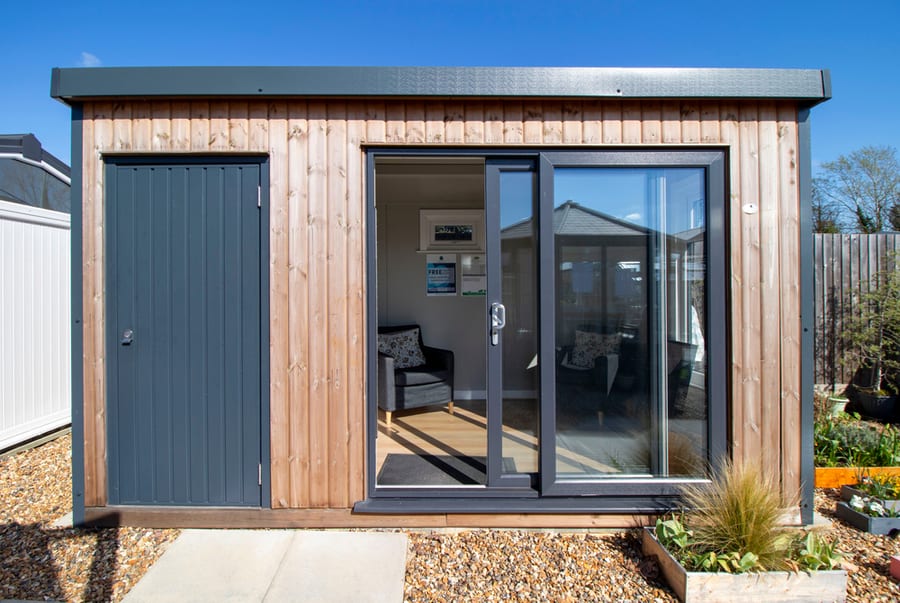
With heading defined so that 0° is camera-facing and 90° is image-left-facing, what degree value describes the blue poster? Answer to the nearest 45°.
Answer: approximately 0°

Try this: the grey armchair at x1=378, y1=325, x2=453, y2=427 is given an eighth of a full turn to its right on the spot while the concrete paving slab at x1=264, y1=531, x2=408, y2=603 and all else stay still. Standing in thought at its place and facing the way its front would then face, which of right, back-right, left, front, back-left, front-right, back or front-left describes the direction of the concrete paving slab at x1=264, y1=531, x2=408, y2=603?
front

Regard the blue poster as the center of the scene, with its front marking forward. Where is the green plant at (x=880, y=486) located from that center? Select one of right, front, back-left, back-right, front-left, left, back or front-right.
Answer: front-left

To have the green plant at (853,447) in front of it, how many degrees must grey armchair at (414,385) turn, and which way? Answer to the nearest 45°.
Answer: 0° — it already faces it

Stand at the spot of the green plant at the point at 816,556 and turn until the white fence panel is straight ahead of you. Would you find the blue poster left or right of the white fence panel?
right

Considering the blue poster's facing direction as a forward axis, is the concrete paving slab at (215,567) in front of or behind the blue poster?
in front

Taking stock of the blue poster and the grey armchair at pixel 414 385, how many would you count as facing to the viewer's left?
0

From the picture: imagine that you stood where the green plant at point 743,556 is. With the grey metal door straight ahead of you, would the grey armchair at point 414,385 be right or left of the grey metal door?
right

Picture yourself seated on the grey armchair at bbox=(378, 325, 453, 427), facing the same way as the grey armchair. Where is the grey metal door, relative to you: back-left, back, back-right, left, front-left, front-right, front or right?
right

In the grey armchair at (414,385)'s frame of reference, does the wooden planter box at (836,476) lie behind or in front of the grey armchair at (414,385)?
in front

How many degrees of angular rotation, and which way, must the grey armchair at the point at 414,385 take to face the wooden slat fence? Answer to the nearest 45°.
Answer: approximately 45° to its left

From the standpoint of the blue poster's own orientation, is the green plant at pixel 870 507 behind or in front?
in front
